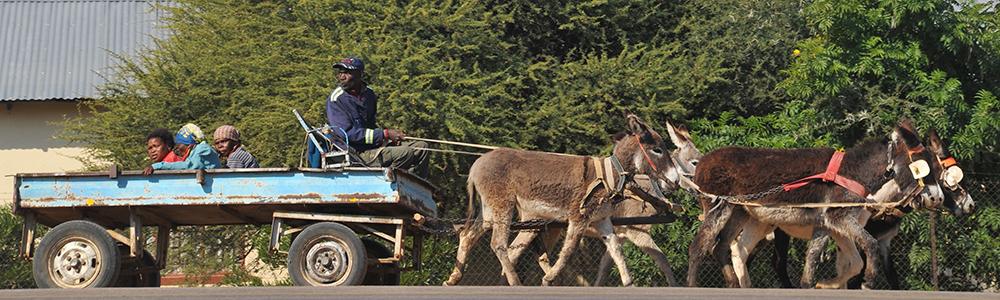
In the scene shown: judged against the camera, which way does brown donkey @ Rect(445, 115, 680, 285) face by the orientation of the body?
to the viewer's right

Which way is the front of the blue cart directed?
to the viewer's right

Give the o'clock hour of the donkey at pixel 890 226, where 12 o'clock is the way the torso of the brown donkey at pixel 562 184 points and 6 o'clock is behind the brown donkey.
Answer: The donkey is roughly at 12 o'clock from the brown donkey.

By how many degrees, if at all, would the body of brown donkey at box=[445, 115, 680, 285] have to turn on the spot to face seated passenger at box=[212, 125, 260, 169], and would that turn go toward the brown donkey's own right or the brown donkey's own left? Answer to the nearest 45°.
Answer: approximately 180°

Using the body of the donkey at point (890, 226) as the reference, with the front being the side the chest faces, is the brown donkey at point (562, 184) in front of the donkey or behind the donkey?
behind

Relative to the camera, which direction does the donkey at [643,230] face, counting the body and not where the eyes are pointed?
to the viewer's right

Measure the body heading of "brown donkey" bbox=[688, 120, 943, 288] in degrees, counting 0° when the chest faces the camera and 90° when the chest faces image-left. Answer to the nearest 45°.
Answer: approximately 270°

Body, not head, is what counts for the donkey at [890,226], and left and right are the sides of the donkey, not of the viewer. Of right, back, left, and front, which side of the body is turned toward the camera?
right
